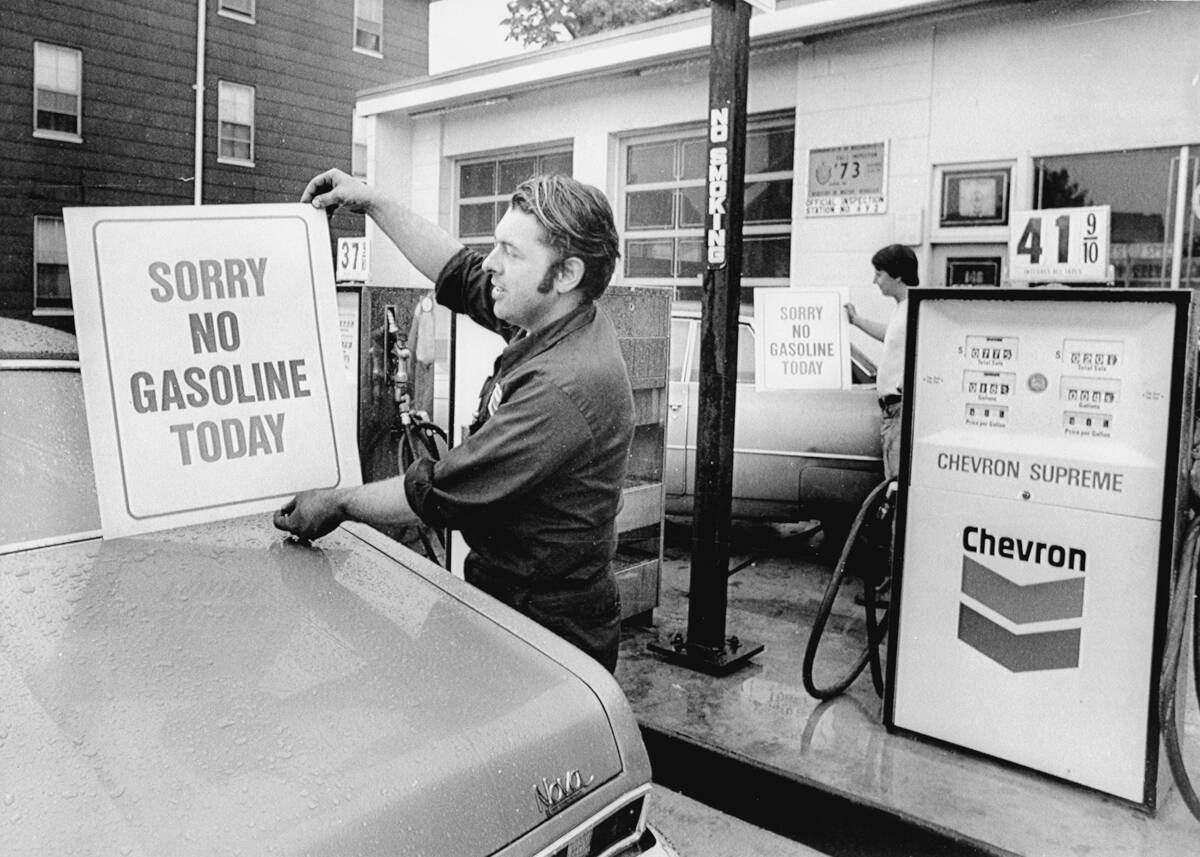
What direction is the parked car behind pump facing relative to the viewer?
to the viewer's left

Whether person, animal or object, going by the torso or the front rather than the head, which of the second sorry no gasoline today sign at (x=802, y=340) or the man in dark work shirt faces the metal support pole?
the second sorry no gasoline today sign

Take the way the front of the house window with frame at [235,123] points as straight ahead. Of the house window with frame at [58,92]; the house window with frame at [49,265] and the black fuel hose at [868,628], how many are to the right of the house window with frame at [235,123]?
2

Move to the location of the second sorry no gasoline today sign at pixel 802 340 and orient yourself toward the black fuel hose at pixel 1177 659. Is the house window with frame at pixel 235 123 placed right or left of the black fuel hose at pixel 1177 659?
right

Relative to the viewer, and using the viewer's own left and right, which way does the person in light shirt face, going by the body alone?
facing to the left of the viewer
